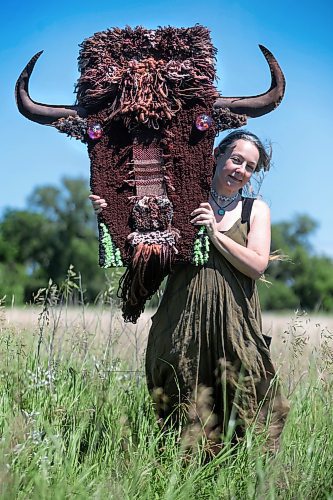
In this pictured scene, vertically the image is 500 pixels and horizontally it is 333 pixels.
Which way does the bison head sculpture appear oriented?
toward the camera

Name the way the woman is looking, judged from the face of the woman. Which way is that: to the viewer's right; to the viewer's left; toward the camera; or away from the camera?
toward the camera
